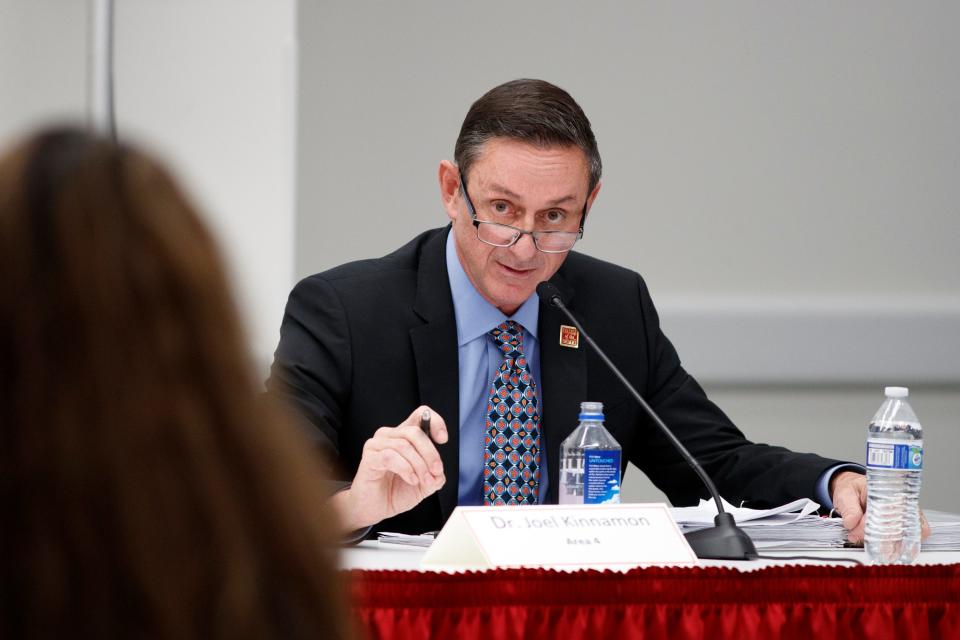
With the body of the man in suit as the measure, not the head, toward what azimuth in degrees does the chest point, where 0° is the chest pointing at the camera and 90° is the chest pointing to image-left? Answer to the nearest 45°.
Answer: approximately 0°

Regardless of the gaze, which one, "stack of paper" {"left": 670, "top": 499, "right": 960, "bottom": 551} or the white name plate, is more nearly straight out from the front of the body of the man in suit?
the white name plate

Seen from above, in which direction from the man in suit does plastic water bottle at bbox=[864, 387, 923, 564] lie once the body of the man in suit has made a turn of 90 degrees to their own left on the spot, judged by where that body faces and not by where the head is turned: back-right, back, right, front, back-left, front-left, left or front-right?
front-right

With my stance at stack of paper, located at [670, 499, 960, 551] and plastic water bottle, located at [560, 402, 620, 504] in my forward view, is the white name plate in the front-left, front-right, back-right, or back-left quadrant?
front-left

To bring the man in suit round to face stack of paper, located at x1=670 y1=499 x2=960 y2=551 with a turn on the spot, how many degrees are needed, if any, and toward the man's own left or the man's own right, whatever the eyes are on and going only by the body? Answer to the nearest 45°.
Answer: approximately 45° to the man's own left

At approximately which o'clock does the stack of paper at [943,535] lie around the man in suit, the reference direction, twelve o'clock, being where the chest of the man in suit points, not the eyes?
The stack of paper is roughly at 10 o'clock from the man in suit.

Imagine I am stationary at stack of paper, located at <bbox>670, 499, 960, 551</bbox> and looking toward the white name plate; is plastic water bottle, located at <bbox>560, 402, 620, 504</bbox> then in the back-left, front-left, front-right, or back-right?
front-right

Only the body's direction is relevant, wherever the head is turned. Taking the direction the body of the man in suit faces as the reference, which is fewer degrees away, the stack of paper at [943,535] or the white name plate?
the white name plate

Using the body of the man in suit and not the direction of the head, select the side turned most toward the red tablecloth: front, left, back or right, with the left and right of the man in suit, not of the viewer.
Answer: front
